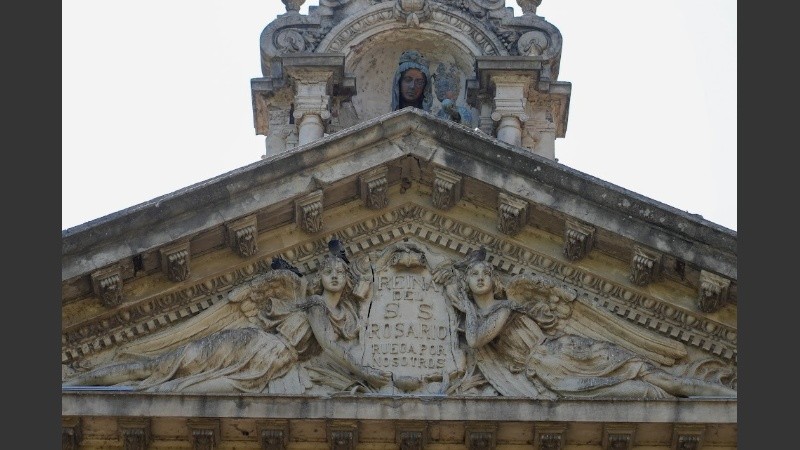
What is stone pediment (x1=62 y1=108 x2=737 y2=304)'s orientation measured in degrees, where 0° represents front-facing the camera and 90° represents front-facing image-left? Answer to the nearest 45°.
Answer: approximately 0°
